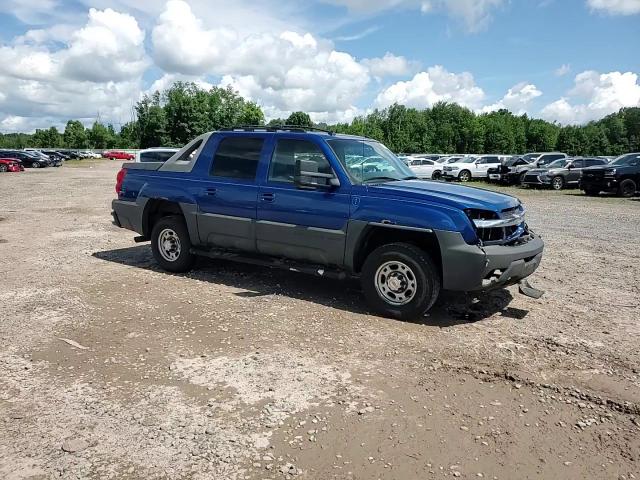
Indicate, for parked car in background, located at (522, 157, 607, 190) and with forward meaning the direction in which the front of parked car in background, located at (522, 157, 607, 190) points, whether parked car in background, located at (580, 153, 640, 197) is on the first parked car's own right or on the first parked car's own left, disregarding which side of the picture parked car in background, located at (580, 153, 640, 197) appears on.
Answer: on the first parked car's own left

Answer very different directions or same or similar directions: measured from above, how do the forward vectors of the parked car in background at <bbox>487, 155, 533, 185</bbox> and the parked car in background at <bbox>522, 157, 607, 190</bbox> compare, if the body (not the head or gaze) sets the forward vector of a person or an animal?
same or similar directions

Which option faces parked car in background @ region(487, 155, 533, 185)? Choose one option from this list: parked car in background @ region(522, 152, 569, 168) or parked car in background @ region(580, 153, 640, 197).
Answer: parked car in background @ region(522, 152, 569, 168)

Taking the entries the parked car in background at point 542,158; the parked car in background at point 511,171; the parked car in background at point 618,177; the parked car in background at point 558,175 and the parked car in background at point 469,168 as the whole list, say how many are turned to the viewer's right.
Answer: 0

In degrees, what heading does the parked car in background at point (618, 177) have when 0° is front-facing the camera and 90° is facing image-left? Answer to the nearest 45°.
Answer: approximately 45°

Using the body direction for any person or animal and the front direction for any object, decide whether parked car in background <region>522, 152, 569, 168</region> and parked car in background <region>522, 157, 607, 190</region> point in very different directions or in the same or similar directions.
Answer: same or similar directions

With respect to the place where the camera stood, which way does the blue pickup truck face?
facing the viewer and to the right of the viewer

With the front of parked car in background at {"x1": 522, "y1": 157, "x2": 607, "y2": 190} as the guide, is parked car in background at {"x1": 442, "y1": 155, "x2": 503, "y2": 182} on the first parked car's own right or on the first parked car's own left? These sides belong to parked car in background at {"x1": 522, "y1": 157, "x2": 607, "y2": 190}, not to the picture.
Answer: on the first parked car's own right

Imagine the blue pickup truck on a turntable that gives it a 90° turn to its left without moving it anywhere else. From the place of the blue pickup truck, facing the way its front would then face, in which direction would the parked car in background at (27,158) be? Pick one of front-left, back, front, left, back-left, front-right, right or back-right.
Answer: left

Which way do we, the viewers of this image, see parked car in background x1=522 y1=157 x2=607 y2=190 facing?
facing the viewer and to the left of the viewer
